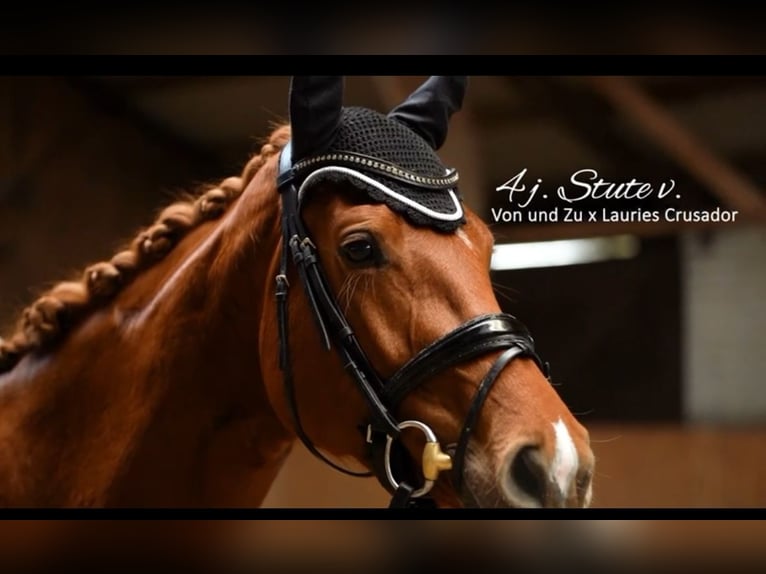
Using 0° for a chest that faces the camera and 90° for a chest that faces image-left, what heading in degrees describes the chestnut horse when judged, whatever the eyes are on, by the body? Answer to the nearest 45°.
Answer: approximately 315°
